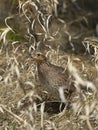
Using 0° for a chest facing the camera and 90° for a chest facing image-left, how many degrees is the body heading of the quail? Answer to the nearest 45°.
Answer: approximately 90°
